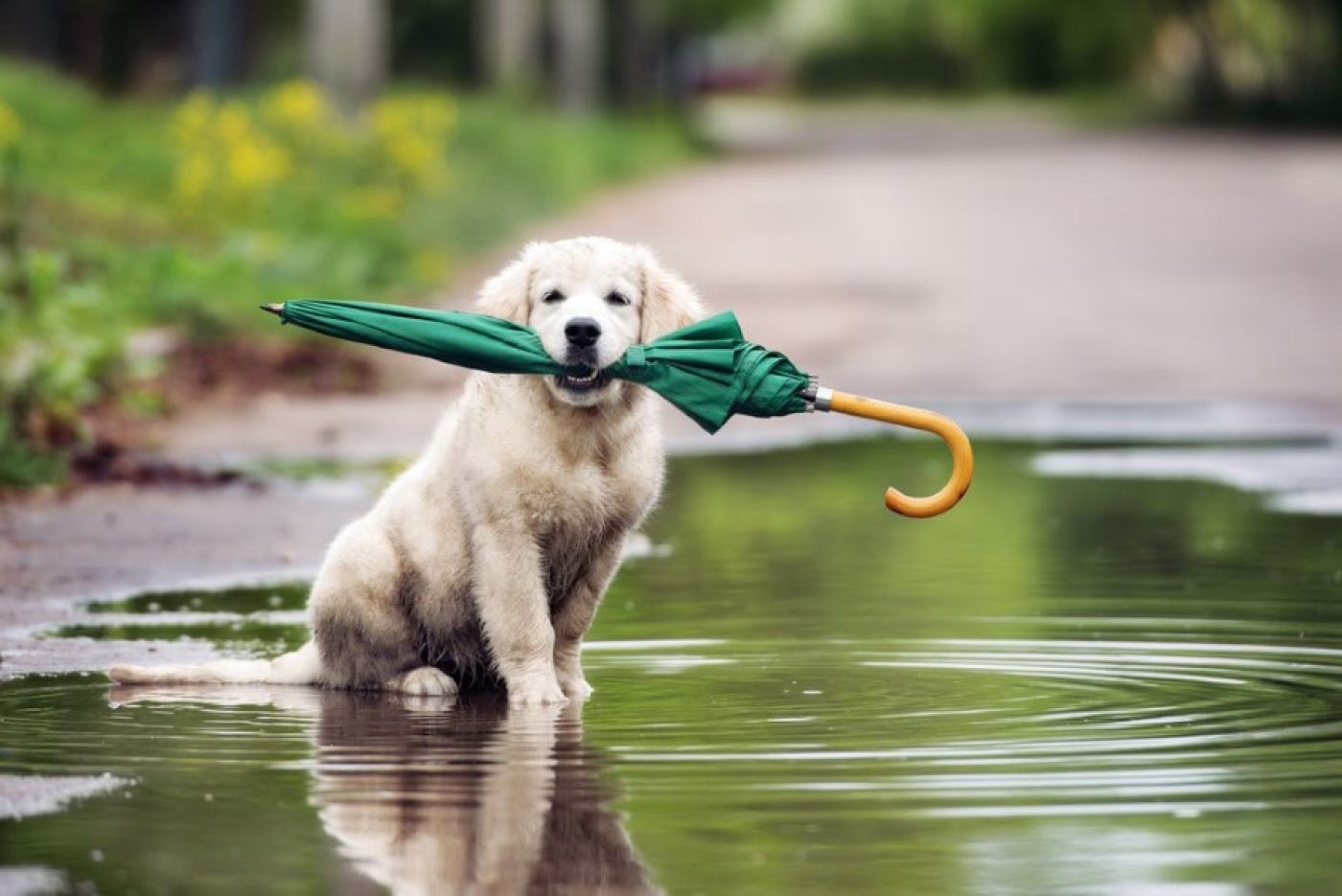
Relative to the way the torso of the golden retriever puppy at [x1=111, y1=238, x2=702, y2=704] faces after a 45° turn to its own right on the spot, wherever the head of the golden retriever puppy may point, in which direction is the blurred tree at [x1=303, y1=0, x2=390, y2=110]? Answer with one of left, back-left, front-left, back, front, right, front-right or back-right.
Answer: back

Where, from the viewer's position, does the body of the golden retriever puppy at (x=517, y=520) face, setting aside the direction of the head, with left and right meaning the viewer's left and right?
facing the viewer and to the right of the viewer

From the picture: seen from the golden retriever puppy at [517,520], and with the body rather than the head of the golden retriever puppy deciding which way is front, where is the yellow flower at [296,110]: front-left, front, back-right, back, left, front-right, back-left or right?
back-left

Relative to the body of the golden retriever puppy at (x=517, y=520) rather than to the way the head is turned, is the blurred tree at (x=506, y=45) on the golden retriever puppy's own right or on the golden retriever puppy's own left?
on the golden retriever puppy's own left

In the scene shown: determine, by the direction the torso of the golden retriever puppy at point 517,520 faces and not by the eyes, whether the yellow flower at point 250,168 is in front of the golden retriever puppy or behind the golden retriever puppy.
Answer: behind
